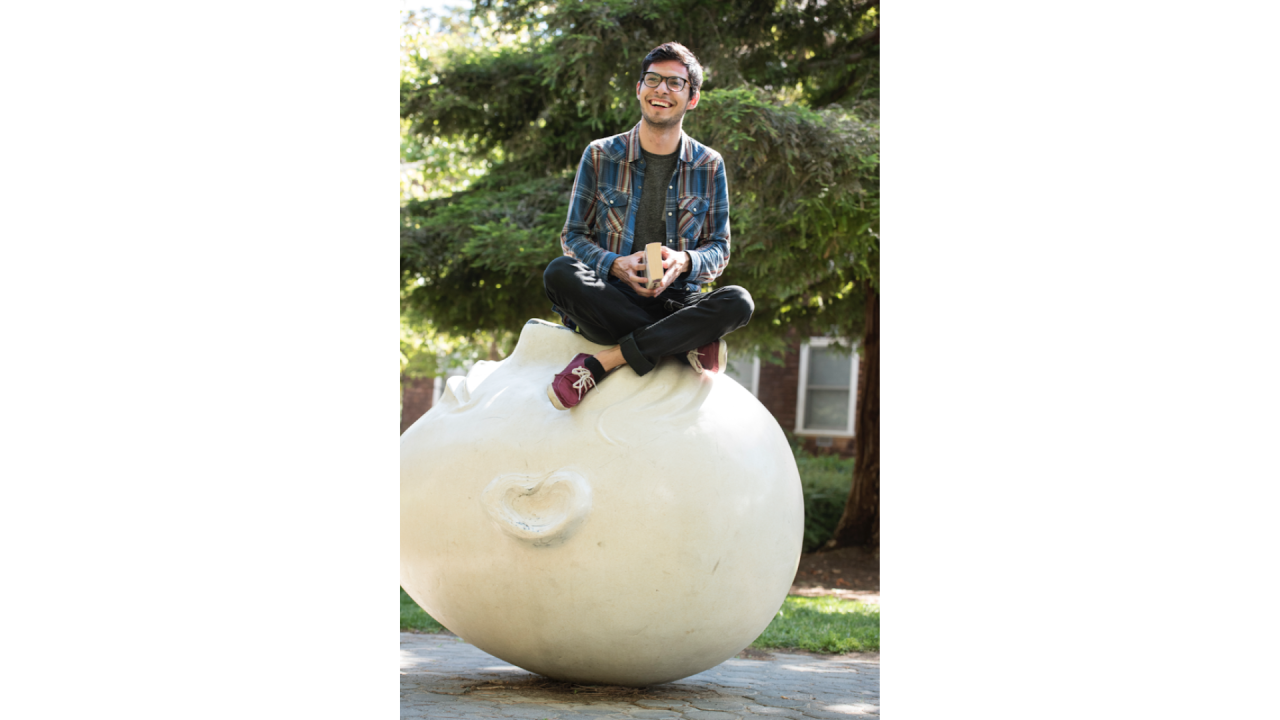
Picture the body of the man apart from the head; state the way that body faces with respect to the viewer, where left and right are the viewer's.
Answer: facing the viewer

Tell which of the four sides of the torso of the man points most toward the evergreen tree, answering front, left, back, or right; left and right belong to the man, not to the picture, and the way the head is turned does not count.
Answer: back
